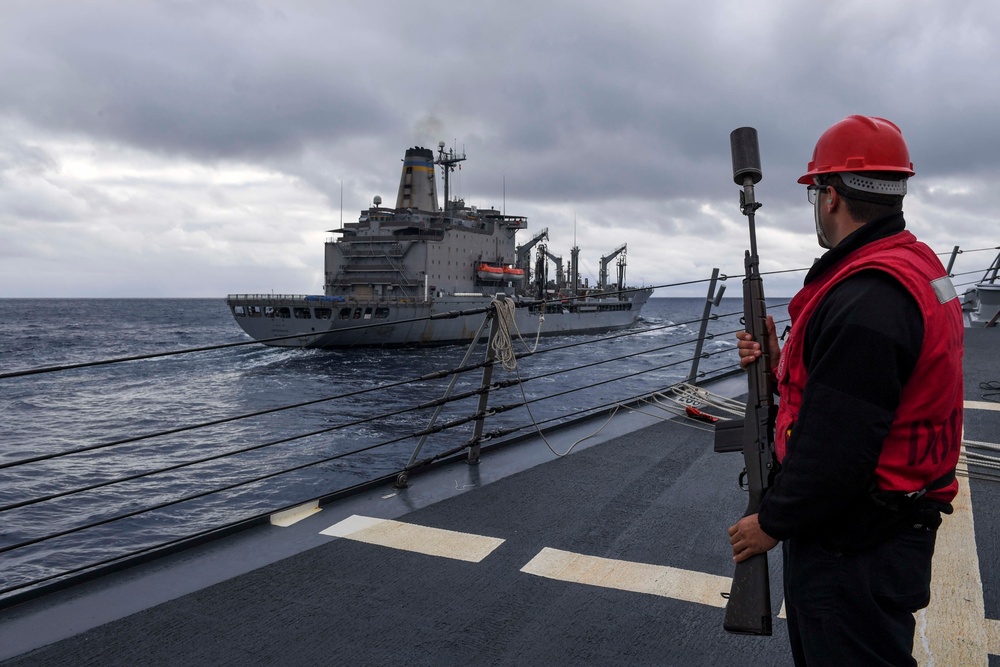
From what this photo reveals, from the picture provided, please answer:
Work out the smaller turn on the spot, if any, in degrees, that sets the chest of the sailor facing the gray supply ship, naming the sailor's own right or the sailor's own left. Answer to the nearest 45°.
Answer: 0° — they already face it

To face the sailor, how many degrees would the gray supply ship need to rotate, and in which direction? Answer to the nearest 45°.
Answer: approximately 135° to its right

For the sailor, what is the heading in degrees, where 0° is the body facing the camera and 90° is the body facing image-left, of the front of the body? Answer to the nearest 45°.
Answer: approximately 135°

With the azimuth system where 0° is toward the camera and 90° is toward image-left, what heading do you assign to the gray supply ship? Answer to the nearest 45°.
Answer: approximately 225°
